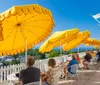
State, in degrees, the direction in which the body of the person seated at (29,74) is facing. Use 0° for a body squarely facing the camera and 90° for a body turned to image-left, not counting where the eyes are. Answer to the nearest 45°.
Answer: approximately 180°

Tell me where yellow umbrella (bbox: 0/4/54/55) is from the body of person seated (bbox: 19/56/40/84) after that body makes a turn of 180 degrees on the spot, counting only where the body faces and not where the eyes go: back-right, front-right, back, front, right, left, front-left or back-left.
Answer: back
